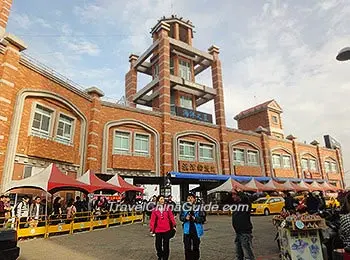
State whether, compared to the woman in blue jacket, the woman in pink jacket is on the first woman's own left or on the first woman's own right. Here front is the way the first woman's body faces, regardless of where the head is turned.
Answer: on the first woman's own right

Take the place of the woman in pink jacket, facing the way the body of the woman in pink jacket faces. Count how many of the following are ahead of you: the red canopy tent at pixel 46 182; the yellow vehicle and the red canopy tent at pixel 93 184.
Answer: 0

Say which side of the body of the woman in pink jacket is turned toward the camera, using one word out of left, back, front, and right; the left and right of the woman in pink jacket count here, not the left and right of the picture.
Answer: front

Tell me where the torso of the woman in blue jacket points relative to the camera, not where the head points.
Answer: toward the camera

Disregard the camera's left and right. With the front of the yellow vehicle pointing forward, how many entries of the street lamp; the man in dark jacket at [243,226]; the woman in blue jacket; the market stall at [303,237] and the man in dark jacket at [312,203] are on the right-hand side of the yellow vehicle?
0

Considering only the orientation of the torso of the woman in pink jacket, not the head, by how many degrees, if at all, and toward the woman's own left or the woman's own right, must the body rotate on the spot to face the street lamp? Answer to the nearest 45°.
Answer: approximately 90° to the woman's own left

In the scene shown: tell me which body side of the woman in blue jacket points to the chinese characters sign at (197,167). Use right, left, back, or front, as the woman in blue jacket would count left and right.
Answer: back

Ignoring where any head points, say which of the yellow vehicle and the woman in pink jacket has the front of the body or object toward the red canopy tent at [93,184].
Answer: the yellow vehicle

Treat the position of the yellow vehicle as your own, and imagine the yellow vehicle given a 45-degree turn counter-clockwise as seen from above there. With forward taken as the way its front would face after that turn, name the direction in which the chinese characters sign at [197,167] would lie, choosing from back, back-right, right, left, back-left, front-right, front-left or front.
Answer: right

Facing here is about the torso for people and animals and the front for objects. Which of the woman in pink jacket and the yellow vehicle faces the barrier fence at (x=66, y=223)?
the yellow vehicle

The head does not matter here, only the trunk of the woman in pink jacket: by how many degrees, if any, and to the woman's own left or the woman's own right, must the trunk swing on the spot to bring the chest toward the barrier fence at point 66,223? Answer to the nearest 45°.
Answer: approximately 135° to the woman's own right

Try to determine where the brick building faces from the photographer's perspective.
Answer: facing the viewer and to the right of the viewer

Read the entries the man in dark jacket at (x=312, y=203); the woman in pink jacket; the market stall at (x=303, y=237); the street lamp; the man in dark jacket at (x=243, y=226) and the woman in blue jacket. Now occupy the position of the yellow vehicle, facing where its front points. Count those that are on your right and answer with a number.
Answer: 0

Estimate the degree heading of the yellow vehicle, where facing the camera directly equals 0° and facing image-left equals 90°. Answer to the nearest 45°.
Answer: approximately 45°

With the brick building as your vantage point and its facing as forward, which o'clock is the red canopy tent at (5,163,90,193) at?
The red canopy tent is roughly at 2 o'clock from the brick building.

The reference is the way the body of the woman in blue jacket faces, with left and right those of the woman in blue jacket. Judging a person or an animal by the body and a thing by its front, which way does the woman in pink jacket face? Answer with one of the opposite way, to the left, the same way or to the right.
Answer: the same way

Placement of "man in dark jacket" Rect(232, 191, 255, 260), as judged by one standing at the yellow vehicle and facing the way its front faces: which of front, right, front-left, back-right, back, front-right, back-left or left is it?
front-left

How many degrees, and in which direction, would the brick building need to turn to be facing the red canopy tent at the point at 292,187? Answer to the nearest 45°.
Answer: approximately 45° to its left

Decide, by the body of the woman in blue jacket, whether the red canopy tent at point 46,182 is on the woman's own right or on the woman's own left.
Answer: on the woman's own right

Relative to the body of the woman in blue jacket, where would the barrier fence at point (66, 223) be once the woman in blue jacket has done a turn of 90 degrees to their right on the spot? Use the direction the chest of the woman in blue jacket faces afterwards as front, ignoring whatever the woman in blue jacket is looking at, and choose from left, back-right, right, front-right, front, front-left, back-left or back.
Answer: front-right
